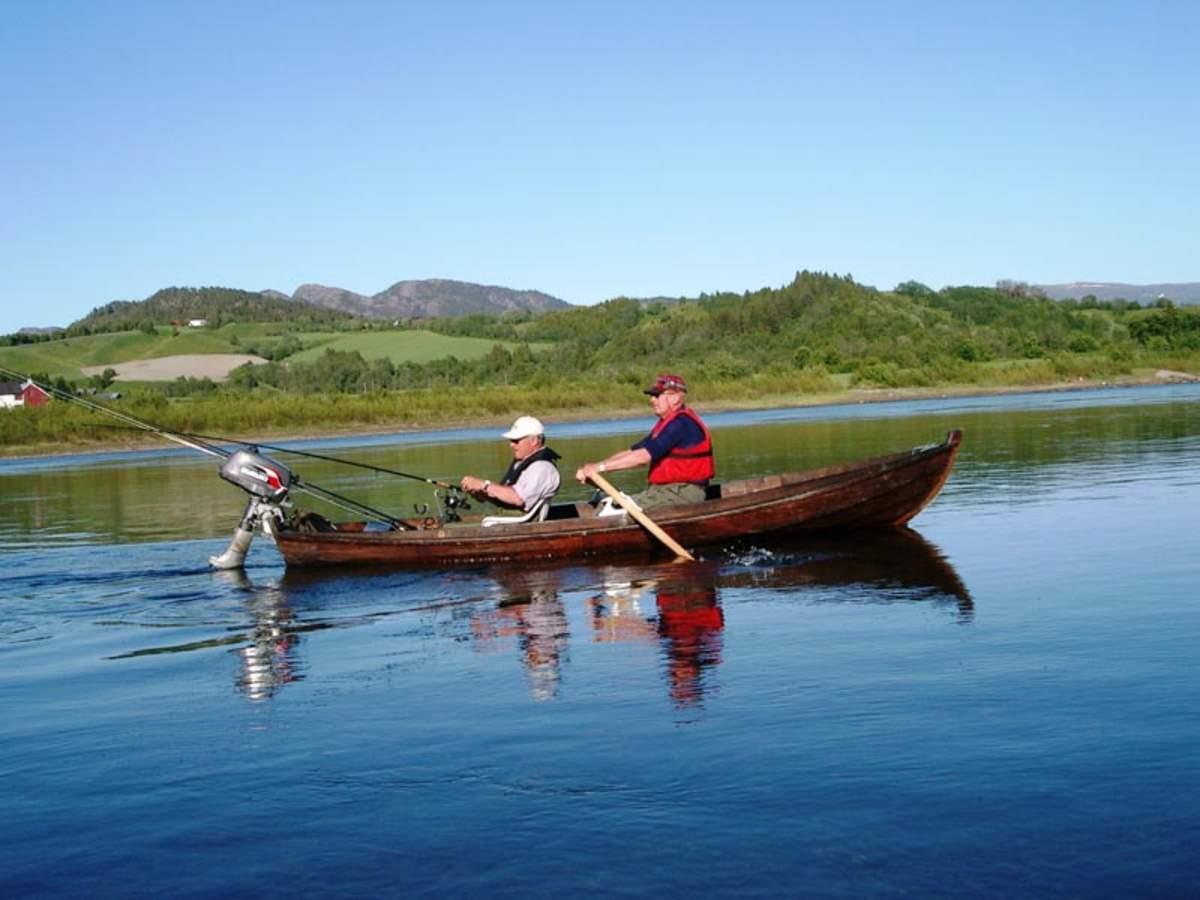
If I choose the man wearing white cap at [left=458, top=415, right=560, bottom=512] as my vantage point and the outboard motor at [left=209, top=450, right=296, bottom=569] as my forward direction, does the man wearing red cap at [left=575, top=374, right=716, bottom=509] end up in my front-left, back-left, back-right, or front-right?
back-right

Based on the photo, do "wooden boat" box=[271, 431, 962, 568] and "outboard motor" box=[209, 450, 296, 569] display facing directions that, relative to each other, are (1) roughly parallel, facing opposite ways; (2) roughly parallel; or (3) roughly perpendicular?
roughly parallel

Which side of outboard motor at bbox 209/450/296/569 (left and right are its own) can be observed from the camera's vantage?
right

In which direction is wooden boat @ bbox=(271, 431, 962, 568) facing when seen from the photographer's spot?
facing to the right of the viewer
